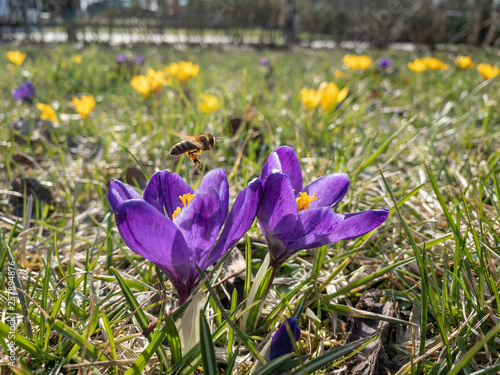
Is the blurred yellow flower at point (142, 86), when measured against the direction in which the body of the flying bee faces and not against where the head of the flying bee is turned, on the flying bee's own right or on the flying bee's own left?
on the flying bee's own left

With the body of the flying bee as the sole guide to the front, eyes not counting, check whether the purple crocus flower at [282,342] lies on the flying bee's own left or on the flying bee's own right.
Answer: on the flying bee's own right

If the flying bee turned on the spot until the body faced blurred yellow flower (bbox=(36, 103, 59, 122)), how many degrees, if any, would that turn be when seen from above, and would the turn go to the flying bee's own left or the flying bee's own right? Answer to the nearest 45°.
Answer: approximately 135° to the flying bee's own left

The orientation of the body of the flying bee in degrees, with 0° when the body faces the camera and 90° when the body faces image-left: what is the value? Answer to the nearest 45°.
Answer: approximately 270°

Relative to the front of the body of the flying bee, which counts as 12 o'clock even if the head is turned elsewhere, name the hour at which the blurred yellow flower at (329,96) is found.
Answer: The blurred yellow flower is roughly at 10 o'clock from the flying bee.

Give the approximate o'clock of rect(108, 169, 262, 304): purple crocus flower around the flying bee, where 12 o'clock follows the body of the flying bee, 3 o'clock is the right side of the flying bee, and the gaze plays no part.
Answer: The purple crocus flower is roughly at 3 o'clock from the flying bee.

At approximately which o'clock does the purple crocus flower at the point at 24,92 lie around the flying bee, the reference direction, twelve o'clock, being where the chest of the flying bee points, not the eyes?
The purple crocus flower is roughly at 8 o'clock from the flying bee.
